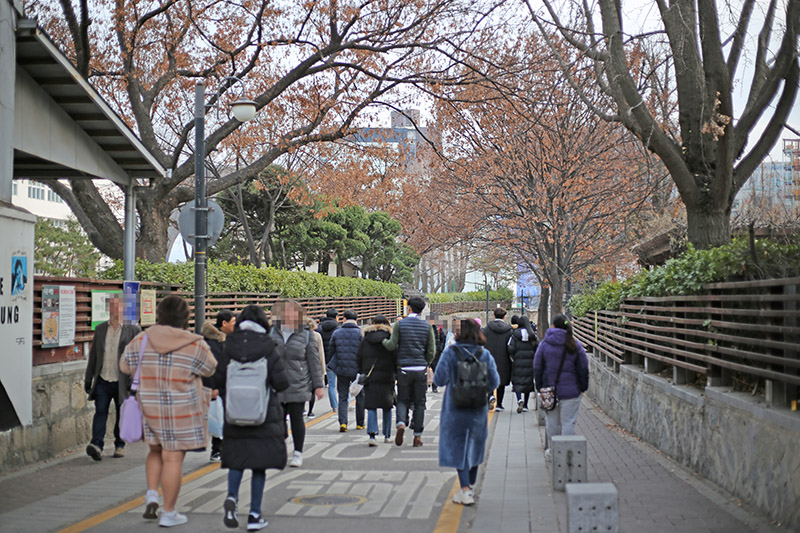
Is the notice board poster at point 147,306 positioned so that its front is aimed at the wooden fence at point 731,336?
yes

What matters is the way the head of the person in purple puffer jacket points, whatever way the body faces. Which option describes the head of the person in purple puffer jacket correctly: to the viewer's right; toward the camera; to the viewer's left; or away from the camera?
away from the camera

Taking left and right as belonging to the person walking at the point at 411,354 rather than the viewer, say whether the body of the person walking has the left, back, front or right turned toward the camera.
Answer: back

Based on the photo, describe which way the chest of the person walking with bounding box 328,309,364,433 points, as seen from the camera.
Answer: away from the camera

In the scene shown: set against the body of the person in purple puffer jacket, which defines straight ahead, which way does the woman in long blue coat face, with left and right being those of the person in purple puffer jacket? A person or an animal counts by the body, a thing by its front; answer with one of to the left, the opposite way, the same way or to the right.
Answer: the same way

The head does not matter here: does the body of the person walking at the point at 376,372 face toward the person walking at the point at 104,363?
no

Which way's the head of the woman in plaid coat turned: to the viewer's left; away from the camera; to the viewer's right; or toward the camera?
away from the camera

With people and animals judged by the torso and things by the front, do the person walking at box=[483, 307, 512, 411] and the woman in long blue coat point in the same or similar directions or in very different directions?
same or similar directions

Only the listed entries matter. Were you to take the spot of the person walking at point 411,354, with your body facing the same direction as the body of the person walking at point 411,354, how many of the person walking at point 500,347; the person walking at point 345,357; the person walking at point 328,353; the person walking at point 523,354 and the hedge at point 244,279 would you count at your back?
0

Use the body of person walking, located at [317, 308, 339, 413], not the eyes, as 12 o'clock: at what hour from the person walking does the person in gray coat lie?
The person in gray coat is roughly at 6 o'clock from the person walking.

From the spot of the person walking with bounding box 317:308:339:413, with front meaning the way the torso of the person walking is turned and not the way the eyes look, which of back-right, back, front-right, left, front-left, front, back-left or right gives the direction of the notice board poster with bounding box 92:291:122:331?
back-left

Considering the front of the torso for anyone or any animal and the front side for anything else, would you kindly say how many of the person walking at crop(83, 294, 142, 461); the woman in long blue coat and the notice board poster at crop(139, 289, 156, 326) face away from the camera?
1

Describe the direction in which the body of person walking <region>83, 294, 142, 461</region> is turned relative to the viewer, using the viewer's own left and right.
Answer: facing the viewer

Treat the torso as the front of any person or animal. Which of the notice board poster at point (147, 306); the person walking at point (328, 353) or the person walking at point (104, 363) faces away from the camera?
the person walking at point (328, 353)

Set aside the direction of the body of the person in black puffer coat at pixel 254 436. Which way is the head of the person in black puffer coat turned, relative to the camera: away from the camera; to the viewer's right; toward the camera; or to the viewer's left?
away from the camera

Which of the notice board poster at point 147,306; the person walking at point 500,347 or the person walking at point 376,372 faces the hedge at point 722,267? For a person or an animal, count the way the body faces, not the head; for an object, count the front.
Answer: the notice board poster

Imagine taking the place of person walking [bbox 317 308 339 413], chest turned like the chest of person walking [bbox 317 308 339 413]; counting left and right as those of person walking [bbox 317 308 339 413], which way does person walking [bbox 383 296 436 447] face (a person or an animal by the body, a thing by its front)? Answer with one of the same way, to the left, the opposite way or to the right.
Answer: the same way

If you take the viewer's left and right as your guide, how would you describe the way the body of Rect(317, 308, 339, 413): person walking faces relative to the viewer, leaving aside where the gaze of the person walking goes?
facing away from the viewer

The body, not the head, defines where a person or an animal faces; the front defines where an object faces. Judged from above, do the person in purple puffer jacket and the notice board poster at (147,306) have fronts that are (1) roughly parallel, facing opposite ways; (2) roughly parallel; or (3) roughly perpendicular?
roughly perpendicular

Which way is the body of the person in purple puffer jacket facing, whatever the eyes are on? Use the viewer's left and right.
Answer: facing away from the viewer

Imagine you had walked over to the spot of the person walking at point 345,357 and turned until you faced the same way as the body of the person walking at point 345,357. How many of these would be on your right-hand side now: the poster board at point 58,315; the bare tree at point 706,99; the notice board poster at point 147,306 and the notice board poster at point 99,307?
1
